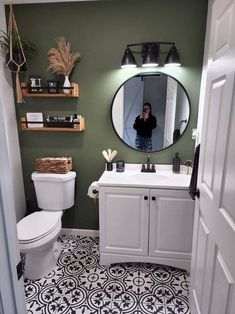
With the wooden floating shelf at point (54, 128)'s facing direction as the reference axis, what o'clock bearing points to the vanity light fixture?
The vanity light fixture is roughly at 10 o'clock from the wooden floating shelf.

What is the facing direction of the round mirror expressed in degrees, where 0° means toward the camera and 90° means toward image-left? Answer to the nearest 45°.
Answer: approximately 0°

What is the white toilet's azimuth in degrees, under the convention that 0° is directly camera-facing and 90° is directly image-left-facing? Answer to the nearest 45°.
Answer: approximately 45°

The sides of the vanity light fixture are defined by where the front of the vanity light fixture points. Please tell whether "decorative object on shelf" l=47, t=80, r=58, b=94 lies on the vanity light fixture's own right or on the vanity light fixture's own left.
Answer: on the vanity light fixture's own right

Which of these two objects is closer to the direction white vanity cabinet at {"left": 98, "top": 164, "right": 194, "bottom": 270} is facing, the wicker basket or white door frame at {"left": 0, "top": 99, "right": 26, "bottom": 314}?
the white door frame

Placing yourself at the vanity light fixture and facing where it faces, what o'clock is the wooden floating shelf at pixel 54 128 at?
The wooden floating shelf is roughly at 3 o'clock from the vanity light fixture.

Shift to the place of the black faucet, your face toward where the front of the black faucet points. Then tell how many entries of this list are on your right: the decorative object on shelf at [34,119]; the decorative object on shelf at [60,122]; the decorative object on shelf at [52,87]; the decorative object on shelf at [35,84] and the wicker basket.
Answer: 5
